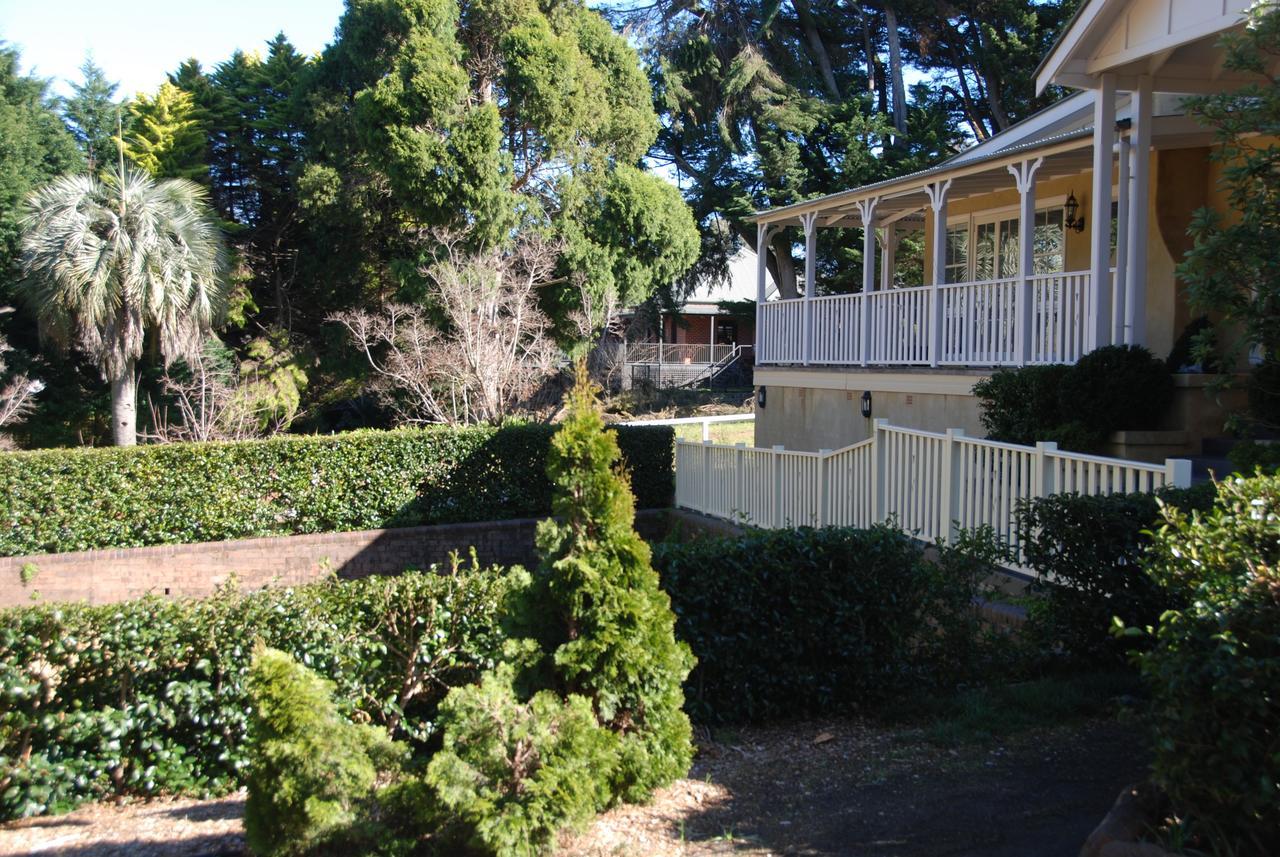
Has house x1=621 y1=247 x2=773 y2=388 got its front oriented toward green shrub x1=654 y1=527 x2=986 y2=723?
yes

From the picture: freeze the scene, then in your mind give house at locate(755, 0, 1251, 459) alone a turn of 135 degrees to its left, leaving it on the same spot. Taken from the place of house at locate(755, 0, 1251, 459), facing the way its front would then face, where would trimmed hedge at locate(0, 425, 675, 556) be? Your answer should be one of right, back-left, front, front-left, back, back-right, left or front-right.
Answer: back

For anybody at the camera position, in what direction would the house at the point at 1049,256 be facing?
facing the viewer and to the left of the viewer

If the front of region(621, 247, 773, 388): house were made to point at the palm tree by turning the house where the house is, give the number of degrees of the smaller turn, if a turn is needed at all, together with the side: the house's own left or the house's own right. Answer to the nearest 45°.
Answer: approximately 45° to the house's own right

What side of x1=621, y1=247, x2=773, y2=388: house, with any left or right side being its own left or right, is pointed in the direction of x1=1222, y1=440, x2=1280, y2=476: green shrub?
front

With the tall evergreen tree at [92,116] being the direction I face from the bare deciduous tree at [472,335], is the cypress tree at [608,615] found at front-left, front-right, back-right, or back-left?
back-left

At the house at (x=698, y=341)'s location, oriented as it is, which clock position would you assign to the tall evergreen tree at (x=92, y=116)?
The tall evergreen tree is roughly at 2 o'clock from the house.

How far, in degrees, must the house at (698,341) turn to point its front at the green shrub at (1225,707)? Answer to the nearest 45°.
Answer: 0° — it already faces it

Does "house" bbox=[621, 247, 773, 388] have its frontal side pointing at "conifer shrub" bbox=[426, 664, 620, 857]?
yes

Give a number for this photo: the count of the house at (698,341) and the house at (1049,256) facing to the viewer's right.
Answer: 0

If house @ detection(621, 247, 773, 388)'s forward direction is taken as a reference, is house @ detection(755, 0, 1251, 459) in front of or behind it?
in front

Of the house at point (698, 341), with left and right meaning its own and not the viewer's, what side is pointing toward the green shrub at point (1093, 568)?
front

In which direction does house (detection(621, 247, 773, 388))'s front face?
toward the camera

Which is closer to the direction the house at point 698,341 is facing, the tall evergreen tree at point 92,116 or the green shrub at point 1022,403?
the green shrub
